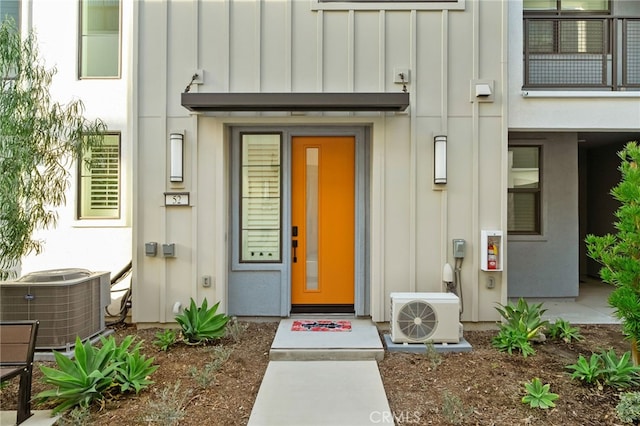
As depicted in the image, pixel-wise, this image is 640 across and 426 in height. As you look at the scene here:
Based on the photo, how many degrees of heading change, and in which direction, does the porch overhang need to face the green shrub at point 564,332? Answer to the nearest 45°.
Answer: approximately 90° to its left

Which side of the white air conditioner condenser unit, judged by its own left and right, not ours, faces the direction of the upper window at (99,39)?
right

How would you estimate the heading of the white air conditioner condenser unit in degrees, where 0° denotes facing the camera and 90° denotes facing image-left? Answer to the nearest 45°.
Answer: approximately 0°

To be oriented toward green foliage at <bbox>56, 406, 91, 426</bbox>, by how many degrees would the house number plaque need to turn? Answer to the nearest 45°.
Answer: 0° — it already faces it
